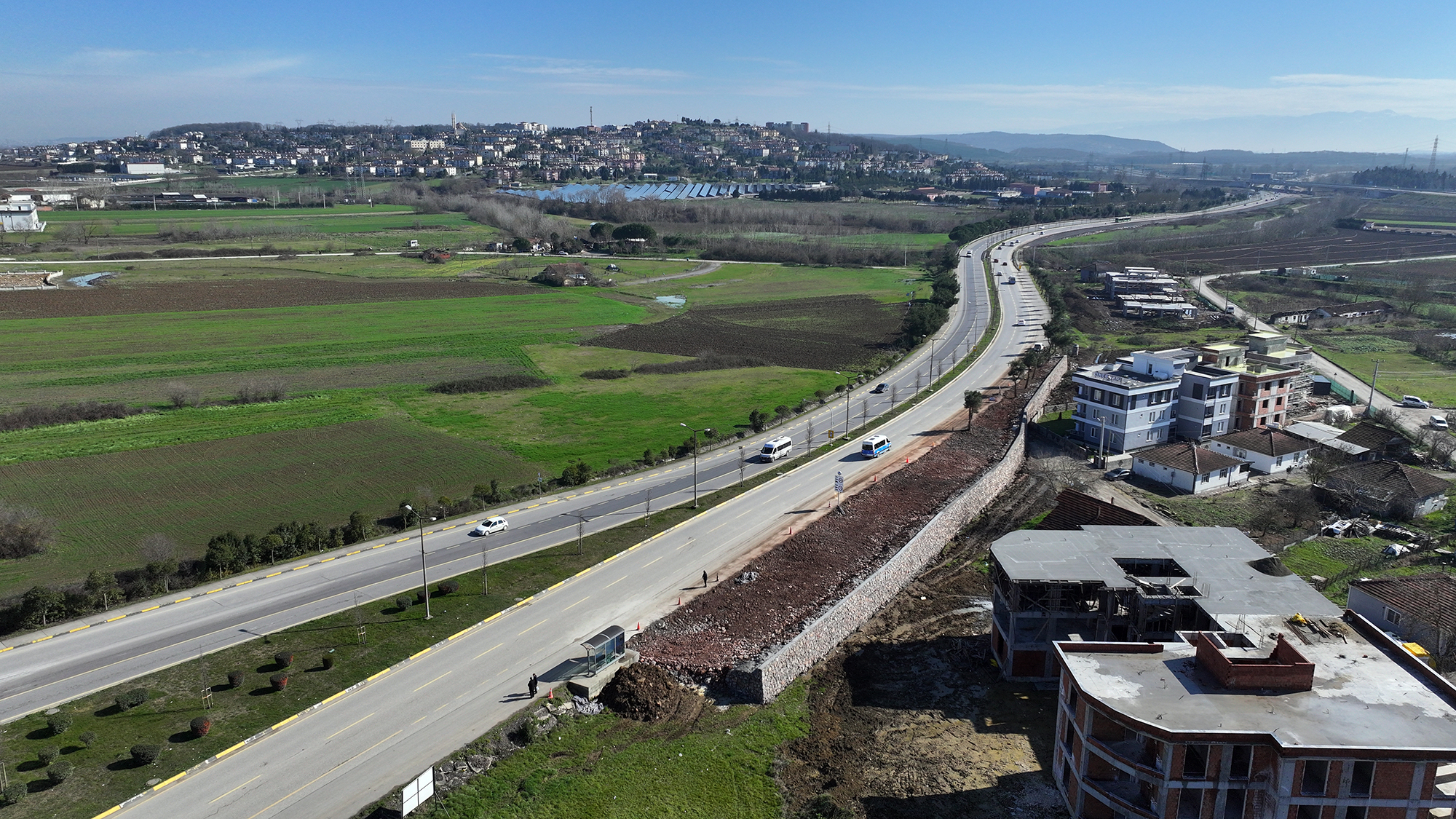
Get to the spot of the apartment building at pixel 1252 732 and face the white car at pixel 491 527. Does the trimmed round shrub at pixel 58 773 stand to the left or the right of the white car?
left

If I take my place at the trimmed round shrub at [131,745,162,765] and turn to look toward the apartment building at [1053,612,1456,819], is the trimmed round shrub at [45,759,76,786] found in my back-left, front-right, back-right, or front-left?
back-right

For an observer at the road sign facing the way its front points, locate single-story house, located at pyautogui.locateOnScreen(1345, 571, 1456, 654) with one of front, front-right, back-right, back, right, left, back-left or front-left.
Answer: back-left

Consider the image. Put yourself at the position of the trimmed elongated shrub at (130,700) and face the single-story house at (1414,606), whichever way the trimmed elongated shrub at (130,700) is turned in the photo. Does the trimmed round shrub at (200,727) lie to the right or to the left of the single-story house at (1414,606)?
right

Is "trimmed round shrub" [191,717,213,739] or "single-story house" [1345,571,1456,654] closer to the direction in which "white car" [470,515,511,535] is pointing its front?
the trimmed round shrub

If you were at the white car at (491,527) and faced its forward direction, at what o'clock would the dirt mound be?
The dirt mound is roughly at 10 o'clock from the white car.

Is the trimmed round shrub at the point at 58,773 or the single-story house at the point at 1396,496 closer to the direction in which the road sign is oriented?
the trimmed round shrub

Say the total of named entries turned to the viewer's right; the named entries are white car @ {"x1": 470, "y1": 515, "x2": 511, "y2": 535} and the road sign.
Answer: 0

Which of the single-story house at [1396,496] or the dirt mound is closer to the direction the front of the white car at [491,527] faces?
the dirt mound

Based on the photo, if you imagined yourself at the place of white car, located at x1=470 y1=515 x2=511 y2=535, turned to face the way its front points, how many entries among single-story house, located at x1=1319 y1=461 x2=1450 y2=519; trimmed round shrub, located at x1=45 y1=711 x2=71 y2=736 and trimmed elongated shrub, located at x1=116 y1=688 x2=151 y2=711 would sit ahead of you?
2

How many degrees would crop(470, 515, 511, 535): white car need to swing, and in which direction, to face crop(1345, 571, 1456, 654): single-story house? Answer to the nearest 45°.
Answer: approximately 90° to its left

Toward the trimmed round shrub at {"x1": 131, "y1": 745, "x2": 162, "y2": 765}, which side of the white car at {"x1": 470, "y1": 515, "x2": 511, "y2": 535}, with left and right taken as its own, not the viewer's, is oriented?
front
